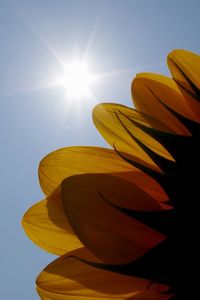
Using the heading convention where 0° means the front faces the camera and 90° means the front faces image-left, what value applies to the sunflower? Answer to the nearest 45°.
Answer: approximately 180°
